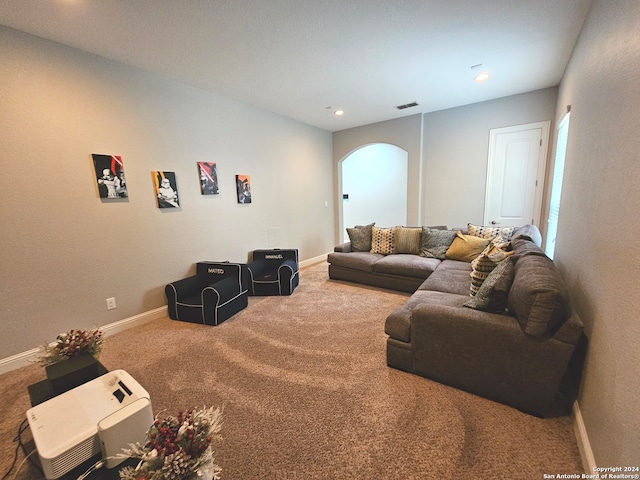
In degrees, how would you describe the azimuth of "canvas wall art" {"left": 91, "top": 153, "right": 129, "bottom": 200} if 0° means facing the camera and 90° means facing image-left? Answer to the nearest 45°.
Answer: approximately 315°

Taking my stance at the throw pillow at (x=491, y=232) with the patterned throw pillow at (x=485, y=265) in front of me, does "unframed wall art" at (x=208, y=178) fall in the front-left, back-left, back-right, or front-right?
front-right

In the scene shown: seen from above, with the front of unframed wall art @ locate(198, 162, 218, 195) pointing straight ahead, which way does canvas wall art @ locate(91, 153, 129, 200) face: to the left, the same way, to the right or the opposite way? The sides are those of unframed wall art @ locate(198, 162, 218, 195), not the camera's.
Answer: the same way

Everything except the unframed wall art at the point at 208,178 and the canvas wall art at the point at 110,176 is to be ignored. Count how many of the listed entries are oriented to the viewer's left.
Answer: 0

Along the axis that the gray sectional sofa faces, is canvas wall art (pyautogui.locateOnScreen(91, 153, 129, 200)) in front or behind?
in front

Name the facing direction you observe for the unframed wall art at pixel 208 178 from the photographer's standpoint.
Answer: facing the viewer and to the right of the viewer

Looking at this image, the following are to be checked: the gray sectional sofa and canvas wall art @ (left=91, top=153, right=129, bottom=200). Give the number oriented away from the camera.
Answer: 0

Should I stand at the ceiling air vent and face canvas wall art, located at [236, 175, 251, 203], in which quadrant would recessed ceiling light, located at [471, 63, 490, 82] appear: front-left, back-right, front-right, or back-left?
back-left

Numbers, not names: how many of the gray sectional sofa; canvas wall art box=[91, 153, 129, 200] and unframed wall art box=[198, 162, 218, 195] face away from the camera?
0

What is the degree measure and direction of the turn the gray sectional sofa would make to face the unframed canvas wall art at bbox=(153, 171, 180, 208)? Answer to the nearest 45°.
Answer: approximately 45° to its right

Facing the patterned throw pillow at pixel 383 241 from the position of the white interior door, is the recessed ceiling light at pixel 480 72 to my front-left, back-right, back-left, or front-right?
front-left

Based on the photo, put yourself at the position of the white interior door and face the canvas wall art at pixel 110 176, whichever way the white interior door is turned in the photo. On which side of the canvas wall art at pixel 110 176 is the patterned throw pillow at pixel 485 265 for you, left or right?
left

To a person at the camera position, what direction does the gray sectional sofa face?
facing the viewer and to the left of the viewer
